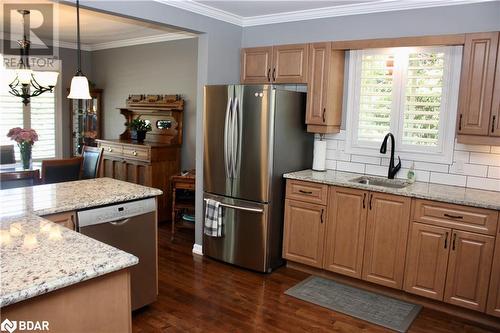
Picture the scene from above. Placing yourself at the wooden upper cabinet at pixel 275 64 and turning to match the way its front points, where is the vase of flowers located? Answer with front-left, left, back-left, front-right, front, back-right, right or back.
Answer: front-right

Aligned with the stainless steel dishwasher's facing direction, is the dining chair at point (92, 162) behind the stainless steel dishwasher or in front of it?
behind

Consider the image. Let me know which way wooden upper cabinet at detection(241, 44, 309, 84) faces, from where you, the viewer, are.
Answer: facing the viewer and to the left of the viewer

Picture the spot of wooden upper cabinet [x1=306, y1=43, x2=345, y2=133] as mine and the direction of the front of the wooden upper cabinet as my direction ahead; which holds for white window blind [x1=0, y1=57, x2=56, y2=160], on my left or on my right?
on my right

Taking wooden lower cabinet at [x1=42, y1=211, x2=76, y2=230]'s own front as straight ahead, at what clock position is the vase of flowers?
The vase of flowers is roughly at 7 o'clock from the wooden lower cabinet.

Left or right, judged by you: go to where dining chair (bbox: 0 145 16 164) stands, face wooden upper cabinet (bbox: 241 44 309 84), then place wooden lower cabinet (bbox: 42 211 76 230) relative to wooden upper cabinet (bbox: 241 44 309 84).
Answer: right

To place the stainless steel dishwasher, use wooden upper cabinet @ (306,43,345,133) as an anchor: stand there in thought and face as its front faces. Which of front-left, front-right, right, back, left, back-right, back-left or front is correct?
front

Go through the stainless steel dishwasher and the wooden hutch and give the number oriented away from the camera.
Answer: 0

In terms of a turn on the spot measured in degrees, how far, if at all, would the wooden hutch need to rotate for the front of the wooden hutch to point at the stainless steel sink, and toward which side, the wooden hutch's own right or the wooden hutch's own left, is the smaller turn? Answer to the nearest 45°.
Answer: approximately 90° to the wooden hutch's own left

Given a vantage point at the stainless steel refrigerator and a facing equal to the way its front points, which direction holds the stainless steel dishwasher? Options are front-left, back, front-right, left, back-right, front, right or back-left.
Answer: front
